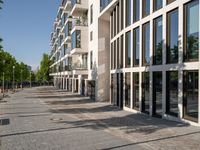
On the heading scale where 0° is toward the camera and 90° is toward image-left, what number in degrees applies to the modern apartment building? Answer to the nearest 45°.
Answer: approximately 45°
